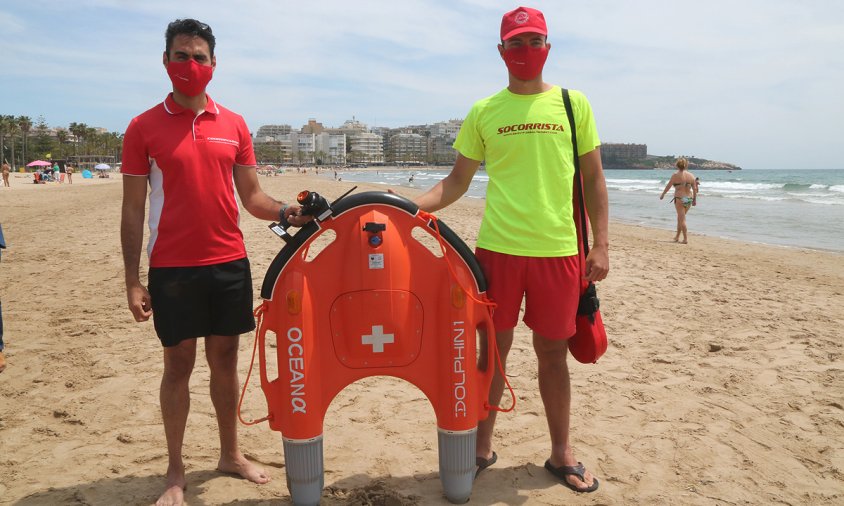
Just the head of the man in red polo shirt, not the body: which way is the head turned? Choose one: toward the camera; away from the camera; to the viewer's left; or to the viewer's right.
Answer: toward the camera

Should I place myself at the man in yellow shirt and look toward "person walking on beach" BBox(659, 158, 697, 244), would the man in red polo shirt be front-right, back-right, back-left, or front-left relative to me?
back-left

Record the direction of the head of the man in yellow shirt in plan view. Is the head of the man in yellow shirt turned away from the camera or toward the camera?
toward the camera

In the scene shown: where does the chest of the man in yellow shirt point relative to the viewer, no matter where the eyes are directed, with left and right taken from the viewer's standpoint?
facing the viewer
